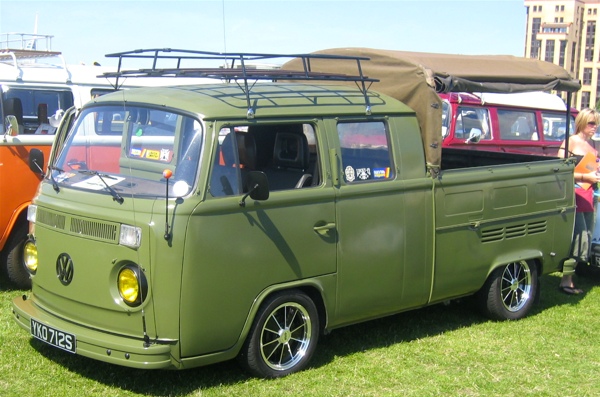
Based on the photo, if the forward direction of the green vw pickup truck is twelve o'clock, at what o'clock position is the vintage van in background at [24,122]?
The vintage van in background is roughly at 3 o'clock from the green vw pickup truck.

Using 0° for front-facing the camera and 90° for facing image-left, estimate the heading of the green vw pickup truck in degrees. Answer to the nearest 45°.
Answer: approximately 45°

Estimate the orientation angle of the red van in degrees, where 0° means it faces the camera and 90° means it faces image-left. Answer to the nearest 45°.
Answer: approximately 45°

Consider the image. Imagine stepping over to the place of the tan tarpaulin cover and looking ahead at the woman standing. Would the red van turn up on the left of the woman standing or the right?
left

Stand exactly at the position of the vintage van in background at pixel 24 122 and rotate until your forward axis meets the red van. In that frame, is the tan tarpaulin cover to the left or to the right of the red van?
right

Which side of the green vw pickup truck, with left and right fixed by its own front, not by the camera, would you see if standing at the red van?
back

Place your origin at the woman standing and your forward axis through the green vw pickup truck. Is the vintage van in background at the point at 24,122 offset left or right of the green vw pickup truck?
right
